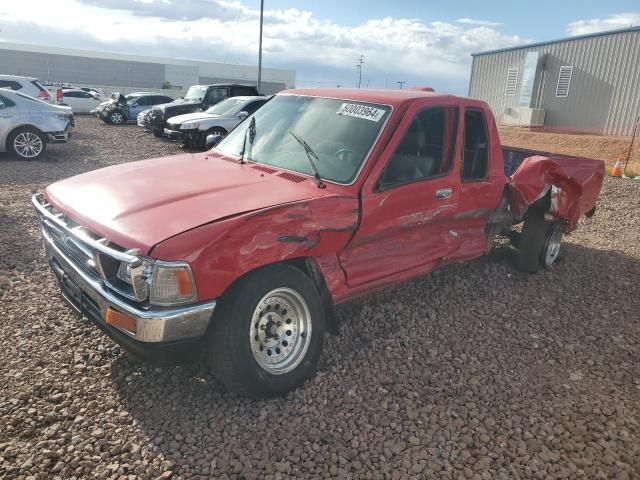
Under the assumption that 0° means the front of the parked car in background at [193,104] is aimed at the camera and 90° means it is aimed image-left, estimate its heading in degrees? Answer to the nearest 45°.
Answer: approximately 45°

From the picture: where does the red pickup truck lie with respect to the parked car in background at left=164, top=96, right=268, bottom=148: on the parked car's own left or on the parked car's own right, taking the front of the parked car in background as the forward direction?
on the parked car's own left

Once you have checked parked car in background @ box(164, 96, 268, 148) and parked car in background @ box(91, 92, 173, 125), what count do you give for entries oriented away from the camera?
0

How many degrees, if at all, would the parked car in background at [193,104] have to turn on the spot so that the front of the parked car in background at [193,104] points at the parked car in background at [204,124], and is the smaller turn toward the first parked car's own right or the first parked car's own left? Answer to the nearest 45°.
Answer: approximately 45° to the first parked car's own left

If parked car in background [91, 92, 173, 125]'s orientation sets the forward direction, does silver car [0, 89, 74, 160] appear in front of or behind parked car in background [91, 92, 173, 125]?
in front

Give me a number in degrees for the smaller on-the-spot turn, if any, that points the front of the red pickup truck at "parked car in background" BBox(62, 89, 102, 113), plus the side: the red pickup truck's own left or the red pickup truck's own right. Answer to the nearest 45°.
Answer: approximately 90° to the red pickup truck's own right

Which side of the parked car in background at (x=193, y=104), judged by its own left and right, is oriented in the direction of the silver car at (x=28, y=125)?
front

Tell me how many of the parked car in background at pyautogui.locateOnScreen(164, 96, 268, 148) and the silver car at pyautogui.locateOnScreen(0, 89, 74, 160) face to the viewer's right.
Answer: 0

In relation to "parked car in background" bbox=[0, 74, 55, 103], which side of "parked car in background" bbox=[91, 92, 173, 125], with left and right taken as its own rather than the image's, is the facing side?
front

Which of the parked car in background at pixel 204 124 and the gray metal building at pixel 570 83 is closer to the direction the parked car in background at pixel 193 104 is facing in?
the parked car in background

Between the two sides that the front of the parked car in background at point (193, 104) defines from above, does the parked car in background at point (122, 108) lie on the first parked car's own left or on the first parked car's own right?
on the first parked car's own right

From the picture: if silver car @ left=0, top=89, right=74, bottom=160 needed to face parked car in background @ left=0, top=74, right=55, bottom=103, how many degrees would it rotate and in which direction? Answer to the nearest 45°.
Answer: approximately 90° to its right

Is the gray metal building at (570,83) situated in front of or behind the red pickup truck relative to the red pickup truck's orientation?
behind
